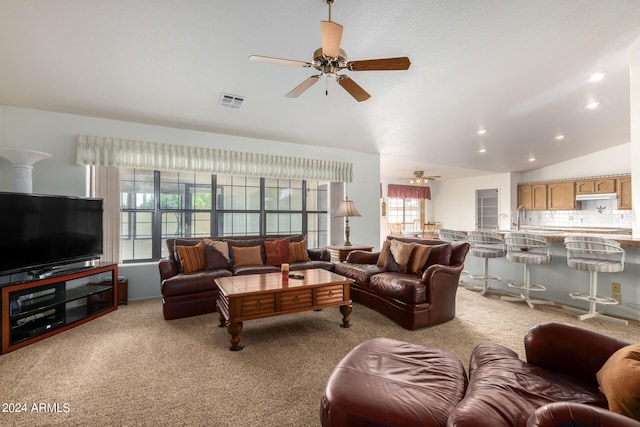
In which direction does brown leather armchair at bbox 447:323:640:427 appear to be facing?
to the viewer's left

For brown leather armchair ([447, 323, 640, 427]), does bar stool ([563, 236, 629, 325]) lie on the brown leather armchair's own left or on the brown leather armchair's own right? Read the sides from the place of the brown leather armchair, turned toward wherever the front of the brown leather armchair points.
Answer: on the brown leather armchair's own right

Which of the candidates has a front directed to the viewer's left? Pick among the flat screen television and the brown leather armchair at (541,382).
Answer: the brown leather armchair

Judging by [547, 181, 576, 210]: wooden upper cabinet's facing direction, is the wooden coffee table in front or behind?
in front

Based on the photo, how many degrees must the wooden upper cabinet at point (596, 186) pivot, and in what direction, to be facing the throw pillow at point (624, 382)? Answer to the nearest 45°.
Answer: approximately 45° to its left

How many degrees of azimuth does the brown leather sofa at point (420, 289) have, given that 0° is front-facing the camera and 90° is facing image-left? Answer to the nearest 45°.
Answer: approximately 45°

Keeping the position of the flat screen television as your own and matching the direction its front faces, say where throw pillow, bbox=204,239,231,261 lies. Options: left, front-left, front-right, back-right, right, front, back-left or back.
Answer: front-left

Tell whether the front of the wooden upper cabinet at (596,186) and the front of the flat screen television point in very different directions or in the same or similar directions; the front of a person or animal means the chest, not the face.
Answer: very different directions

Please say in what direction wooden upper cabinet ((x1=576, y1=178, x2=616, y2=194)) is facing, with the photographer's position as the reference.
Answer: facing the viewer and to the left of the viewer

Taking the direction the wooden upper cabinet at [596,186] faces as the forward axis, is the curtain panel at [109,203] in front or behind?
in front

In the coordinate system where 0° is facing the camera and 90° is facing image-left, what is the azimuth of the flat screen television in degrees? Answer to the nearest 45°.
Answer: approximately 315°

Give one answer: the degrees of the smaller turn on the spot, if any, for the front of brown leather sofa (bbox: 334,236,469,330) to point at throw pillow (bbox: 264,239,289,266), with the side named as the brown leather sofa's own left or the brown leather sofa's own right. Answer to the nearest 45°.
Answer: approximately 45° to the brown leather sofa's own right

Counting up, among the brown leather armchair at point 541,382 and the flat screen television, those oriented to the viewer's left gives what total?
1

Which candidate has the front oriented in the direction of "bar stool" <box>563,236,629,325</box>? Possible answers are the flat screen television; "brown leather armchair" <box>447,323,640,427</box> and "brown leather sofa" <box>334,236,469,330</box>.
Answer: the flat screen television
